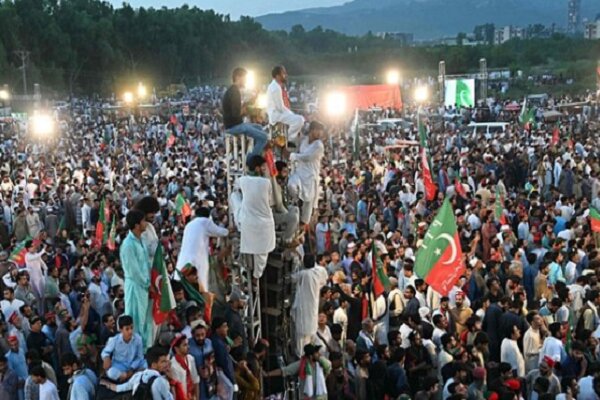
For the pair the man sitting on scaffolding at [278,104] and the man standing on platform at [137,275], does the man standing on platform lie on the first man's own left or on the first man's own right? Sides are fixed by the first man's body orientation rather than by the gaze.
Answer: on the first man's own right

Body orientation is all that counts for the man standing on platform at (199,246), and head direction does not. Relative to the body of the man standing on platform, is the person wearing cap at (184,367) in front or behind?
behind

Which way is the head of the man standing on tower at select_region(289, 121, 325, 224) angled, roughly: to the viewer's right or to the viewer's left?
to the viewer's left

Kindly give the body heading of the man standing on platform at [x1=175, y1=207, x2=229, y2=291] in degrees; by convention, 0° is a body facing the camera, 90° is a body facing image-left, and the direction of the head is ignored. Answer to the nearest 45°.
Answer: approximately 225°

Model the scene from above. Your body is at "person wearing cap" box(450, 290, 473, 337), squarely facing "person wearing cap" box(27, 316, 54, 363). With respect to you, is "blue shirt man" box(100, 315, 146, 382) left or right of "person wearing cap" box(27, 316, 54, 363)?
left

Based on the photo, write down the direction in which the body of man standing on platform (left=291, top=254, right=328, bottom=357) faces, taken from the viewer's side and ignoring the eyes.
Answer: away from the camera

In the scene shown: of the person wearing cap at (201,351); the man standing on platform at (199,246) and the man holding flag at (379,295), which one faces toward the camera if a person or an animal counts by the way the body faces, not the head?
the person wearing cap

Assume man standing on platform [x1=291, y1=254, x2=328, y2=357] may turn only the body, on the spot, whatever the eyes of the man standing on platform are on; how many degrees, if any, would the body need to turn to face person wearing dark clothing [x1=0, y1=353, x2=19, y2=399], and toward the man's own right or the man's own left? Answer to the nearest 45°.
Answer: approximately 90° to the man's own left

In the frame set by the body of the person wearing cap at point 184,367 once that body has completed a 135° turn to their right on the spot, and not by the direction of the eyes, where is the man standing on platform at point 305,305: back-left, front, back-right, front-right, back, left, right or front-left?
back-right
